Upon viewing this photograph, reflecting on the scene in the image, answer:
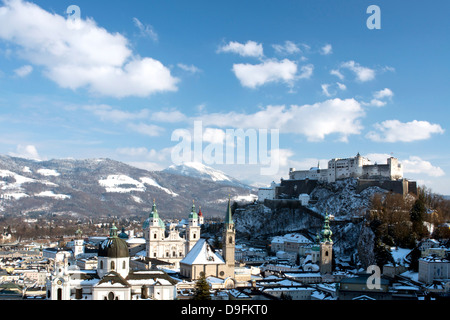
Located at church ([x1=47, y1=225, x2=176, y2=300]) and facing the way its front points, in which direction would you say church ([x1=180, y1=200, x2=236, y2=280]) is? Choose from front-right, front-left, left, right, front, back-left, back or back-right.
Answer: back-right

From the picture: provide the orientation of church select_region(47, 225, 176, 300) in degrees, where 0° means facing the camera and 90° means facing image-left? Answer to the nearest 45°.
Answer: approximately 90°
